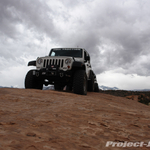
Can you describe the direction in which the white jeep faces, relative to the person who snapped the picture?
facing the viewer and to the left of the viewer
